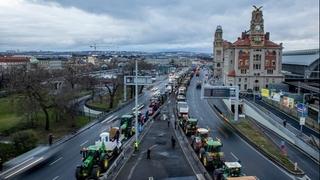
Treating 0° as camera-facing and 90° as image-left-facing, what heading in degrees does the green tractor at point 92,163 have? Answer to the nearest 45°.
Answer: approximately 45°

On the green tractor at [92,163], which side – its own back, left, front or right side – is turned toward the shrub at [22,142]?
right

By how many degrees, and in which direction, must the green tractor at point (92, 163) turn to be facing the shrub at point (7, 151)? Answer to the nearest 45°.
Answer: approximately 90° to its right

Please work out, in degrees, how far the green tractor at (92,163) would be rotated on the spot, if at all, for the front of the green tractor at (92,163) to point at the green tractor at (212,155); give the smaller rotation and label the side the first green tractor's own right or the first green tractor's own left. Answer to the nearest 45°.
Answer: approximately 135° to the first green tractor's own left

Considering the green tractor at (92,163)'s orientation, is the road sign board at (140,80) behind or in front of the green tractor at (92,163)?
behind
